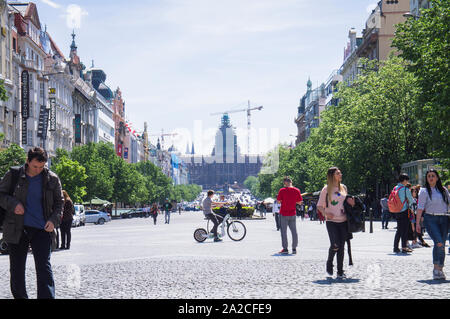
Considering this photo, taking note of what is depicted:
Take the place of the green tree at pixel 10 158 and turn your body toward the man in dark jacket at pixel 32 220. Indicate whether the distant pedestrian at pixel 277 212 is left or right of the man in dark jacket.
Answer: left

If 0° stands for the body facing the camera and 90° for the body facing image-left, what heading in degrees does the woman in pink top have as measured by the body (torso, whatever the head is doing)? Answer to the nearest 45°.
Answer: approximately 315°

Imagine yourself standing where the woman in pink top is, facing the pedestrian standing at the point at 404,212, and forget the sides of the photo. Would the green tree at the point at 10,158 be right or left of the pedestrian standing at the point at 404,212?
left

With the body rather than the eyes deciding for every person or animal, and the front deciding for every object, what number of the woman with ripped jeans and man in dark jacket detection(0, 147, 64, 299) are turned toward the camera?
2

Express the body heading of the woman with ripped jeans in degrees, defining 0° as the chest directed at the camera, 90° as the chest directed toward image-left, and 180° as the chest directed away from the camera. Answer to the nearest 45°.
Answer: approximately 0°

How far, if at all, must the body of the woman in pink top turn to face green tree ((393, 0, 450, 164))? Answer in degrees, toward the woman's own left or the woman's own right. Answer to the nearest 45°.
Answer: approximately 135° to the woman's own left

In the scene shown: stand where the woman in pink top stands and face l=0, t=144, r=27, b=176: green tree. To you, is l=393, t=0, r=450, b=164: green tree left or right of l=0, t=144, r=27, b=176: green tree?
right

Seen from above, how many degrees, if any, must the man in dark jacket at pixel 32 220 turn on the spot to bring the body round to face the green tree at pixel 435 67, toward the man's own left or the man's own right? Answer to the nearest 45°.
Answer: approximately 135° to the man's own left
